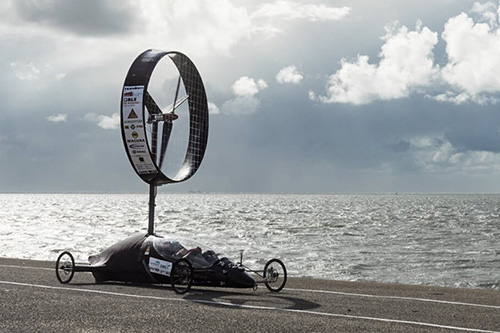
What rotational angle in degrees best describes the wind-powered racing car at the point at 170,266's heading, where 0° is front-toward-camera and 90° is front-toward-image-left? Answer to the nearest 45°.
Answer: approximately 315°
